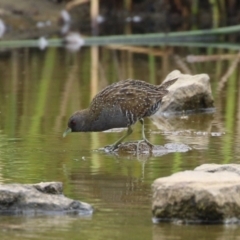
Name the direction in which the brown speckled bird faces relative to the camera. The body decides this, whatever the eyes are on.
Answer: to the viewer's left

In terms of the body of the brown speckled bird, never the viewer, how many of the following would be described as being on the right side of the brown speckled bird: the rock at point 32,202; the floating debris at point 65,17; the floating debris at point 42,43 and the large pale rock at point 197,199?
2

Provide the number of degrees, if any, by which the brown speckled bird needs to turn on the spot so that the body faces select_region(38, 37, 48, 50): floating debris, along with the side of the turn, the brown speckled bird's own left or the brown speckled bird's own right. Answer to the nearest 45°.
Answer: approximately 90° to the brown speckled bird's own right

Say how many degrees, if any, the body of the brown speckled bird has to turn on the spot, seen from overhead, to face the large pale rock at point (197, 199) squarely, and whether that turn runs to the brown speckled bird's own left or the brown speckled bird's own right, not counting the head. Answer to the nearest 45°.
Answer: approximately 90° to the brown speckled bird's own left

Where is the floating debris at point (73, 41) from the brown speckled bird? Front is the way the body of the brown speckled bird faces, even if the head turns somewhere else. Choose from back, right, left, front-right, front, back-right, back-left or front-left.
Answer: right
